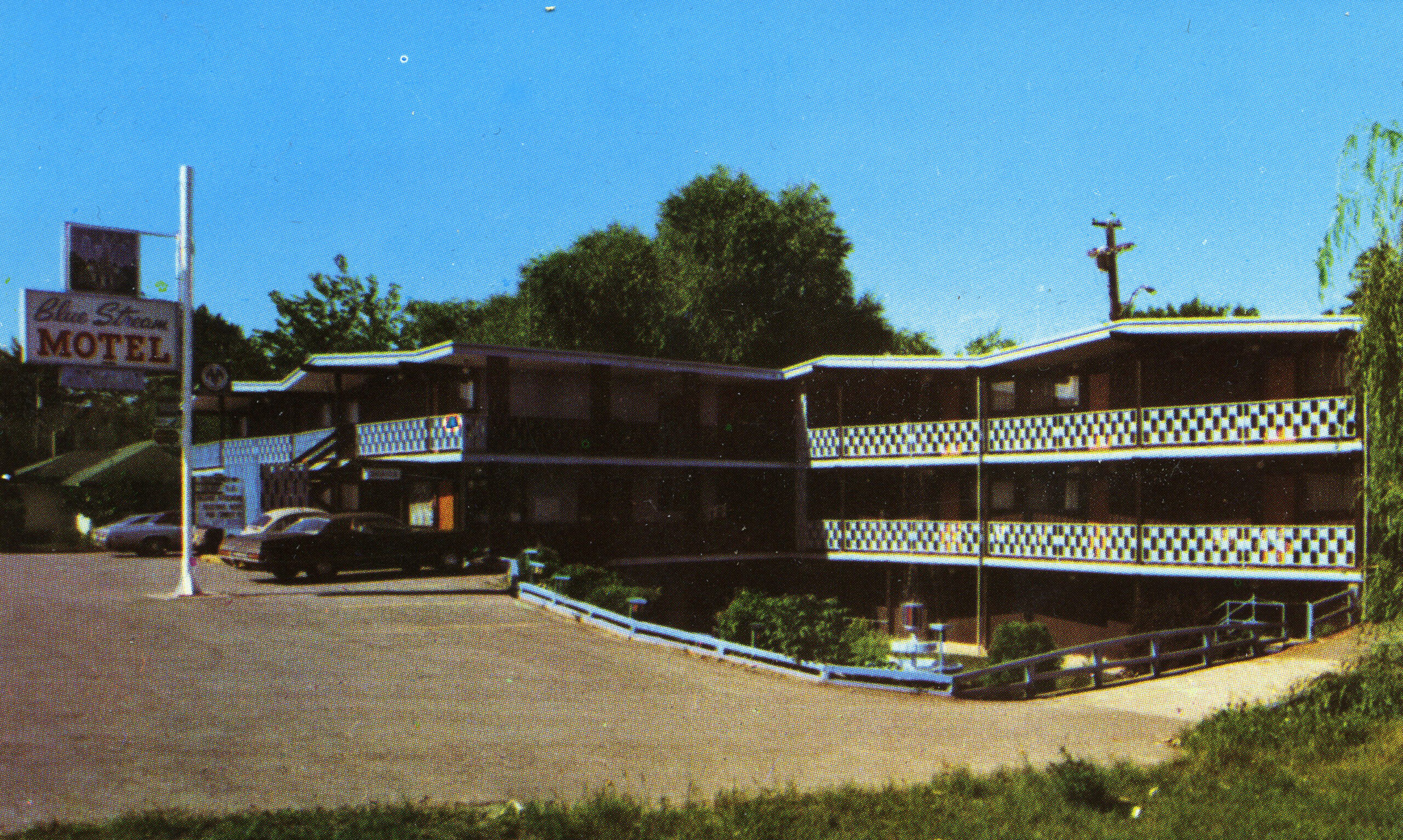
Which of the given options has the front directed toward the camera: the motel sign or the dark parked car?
the motel sign

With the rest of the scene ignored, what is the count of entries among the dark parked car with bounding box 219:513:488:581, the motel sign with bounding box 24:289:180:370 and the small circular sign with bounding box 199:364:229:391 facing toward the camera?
2

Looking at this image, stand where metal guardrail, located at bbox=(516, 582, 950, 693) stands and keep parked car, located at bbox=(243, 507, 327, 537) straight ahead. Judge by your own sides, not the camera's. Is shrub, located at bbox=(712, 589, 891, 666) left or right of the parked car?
right

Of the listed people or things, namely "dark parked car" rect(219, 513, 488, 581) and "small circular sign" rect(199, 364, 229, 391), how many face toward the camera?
1

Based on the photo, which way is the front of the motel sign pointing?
toward the camera

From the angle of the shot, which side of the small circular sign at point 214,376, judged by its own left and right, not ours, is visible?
front
